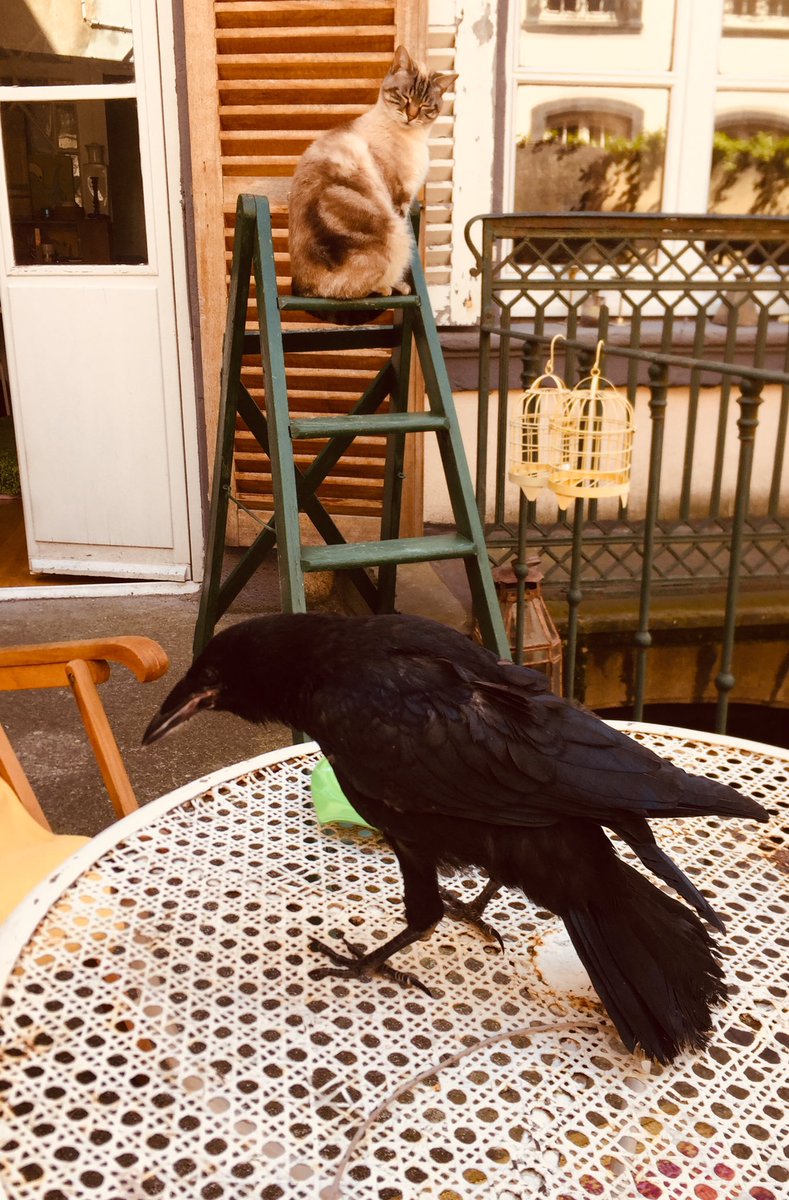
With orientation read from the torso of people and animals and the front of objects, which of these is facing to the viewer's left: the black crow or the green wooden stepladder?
the black crow

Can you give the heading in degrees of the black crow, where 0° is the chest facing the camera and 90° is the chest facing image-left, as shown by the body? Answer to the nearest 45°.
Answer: approximately 90°

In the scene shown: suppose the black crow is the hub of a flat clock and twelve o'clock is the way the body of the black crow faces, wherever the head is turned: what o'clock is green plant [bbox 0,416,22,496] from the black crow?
The green plant is roughly at 2 o'clock from the black crow.

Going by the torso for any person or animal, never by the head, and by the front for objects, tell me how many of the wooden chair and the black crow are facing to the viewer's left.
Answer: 1

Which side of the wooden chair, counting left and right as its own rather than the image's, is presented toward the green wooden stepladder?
left

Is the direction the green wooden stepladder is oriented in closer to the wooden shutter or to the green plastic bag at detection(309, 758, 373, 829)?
the green plastic bag

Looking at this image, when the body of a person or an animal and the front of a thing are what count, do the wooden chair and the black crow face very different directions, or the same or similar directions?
very different directions

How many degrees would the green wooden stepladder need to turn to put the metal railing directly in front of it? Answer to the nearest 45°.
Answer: approximately 90° to its left

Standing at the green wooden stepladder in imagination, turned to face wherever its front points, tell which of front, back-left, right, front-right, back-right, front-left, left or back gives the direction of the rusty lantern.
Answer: left

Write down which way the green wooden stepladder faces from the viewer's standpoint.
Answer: facing the viewer and to the right of the viewer

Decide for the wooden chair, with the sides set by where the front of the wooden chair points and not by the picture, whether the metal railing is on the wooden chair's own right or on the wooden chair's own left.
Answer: on the wooden chair's own left

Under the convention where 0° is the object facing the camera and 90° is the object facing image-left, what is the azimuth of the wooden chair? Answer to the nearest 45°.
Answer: approximately 315°
